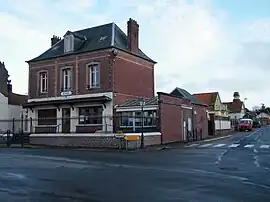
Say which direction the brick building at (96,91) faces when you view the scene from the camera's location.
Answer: facing the viewer and to the left of the viewer

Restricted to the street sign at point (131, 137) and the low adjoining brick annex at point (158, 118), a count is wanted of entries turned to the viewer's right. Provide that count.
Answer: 0

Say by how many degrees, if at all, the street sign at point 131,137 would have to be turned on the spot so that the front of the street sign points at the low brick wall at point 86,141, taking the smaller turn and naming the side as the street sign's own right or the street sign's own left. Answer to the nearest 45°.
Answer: approximately 135° to the street sign's own right

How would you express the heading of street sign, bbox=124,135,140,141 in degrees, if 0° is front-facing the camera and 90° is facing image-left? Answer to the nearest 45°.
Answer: approximately 0°

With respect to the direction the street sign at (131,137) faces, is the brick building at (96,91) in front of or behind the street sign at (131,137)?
behind

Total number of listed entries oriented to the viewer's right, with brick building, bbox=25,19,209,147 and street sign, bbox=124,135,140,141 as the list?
0
